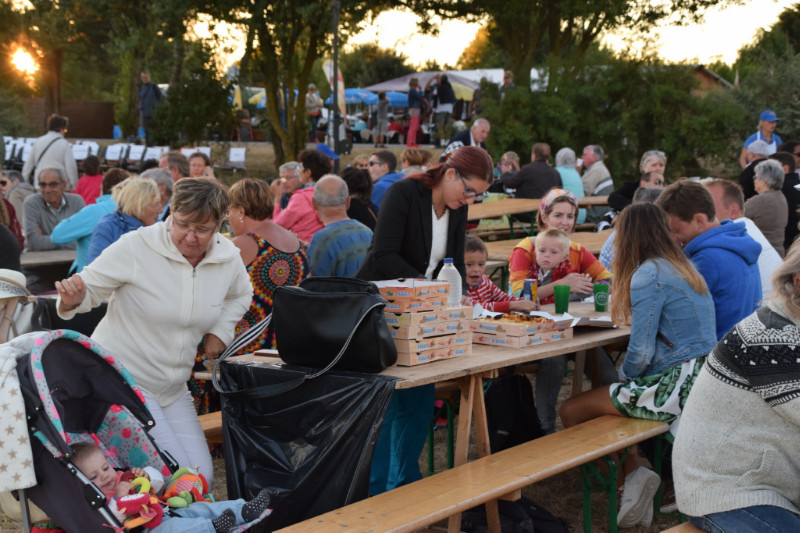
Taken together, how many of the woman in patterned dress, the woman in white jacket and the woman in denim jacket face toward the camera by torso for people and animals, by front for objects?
1

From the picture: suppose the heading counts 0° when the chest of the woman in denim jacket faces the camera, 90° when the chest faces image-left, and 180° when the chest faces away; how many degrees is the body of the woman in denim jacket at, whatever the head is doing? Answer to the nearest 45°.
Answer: approximately 135°

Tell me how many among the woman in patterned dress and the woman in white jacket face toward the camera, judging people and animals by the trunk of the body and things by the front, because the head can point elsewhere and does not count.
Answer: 1

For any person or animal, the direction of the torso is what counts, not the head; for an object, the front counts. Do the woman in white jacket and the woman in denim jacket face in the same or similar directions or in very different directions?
very different directions

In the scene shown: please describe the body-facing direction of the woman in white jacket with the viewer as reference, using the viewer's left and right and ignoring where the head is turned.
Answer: facing the viewer

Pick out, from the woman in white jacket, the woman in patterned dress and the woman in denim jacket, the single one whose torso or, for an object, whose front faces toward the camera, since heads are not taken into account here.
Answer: the woman in white jacket
